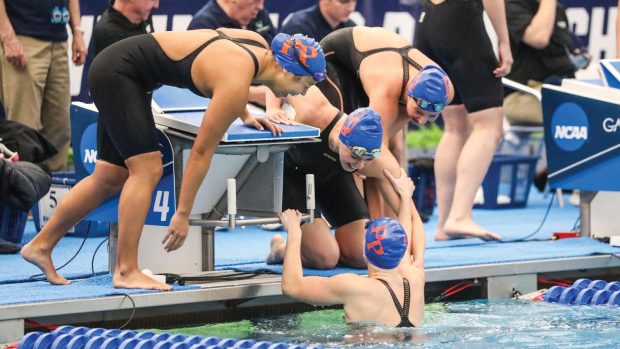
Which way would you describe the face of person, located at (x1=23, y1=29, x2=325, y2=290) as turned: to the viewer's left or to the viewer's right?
to the viewer's right

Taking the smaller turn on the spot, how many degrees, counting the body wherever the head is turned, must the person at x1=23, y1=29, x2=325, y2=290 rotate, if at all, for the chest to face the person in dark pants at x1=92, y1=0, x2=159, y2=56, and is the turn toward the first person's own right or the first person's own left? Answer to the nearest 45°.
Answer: approximately 90° to the first person's own left

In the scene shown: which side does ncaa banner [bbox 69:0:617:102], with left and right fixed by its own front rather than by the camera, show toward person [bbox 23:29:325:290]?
front

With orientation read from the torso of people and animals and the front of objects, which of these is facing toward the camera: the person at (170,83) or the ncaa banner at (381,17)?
the ncaa banner

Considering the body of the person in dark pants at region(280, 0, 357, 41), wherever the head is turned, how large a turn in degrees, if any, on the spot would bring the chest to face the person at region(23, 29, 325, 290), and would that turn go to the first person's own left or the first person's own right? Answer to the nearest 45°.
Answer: approximately 45° to the first person's own right

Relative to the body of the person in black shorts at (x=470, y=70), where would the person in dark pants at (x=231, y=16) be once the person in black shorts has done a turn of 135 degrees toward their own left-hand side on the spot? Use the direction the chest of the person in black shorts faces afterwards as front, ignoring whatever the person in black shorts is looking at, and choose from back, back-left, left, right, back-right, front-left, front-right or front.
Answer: front-left

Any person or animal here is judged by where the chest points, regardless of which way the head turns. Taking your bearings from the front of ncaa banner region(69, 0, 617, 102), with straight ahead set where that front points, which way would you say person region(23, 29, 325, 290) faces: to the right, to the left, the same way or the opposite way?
to the left

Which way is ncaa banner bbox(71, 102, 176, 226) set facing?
toward the camera

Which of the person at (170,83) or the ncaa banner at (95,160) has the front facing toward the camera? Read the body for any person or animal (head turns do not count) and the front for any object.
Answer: the ncaa banner

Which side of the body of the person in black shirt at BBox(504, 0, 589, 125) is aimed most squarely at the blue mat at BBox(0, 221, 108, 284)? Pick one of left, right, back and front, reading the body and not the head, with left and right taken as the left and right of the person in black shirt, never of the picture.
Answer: right

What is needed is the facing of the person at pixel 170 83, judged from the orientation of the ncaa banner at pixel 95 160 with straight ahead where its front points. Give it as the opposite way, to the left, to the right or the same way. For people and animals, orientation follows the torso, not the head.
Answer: to the left

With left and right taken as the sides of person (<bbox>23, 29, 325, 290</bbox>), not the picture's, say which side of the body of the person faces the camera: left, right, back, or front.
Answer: right
